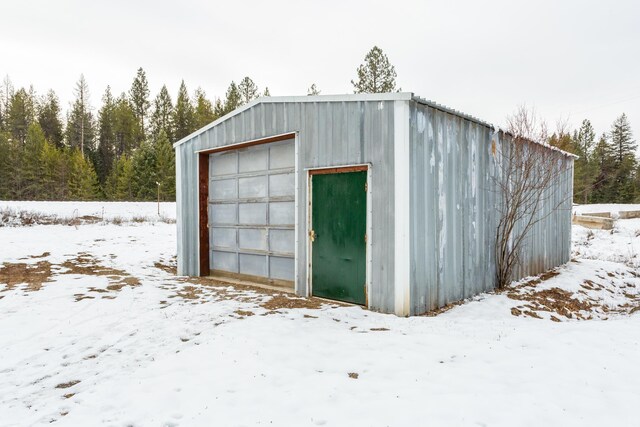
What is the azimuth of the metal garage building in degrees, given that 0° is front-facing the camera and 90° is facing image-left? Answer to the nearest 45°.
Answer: approximately 45°

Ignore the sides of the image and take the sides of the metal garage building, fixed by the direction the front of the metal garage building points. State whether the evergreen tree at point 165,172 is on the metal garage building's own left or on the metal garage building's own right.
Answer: on the metal garage building's own right

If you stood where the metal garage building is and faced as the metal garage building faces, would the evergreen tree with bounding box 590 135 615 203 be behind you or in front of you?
behind

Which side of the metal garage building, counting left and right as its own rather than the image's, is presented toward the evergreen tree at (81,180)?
right

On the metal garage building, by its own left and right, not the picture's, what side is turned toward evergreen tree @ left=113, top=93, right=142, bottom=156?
right

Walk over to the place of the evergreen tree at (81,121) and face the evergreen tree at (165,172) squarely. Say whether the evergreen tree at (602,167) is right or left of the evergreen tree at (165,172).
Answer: left

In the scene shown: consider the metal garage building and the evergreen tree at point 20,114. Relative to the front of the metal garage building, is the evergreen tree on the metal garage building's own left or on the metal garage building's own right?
on the metal garage building's own right

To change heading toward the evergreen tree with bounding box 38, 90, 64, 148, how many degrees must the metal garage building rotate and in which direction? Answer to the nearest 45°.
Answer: approximately 90° to its right

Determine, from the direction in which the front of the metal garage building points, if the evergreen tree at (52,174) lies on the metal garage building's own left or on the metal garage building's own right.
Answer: on the metal garage building's own right

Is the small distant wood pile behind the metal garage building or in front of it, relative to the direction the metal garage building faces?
behind

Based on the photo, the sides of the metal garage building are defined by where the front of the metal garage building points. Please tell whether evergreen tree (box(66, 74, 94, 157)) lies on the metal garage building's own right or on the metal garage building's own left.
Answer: on the metal garage building's own right

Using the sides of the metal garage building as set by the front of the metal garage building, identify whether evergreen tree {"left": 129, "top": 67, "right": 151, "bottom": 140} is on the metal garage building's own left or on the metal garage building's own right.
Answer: on the metal garage building's own right

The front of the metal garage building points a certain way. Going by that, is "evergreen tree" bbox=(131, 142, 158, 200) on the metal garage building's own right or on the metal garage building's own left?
on the metal garage building's own right

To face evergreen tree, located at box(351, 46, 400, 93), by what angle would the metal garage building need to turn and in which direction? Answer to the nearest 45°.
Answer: approximately 135° to its right
